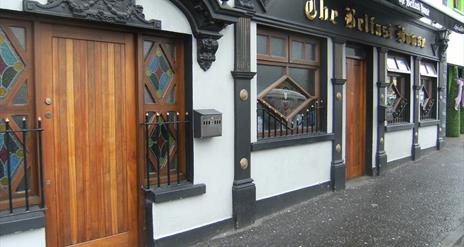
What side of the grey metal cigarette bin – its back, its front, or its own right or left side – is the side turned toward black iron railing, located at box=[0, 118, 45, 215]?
right

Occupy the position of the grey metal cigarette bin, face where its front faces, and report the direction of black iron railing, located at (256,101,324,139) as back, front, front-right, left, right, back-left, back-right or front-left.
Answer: left

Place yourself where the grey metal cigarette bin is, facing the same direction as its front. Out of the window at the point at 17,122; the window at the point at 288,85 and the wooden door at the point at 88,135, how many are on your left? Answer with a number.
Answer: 1

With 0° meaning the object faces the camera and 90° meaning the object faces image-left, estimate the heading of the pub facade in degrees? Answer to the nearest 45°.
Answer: approximately 315°
